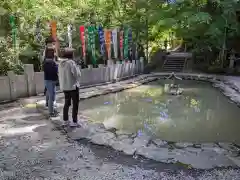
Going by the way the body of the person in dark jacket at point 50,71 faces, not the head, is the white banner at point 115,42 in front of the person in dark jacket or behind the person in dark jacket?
in front

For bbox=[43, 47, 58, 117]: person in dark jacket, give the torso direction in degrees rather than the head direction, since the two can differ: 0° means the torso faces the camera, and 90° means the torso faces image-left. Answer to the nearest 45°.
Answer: approximately 225°

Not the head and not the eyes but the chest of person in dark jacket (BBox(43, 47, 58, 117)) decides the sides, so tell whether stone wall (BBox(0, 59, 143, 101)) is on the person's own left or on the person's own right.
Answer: on the person's own left

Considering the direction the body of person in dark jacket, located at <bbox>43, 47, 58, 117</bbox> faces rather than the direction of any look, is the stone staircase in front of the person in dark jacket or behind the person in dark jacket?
in front

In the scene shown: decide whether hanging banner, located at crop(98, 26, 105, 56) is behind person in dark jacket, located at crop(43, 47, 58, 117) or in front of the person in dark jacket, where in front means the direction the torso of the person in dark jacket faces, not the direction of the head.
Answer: in front
